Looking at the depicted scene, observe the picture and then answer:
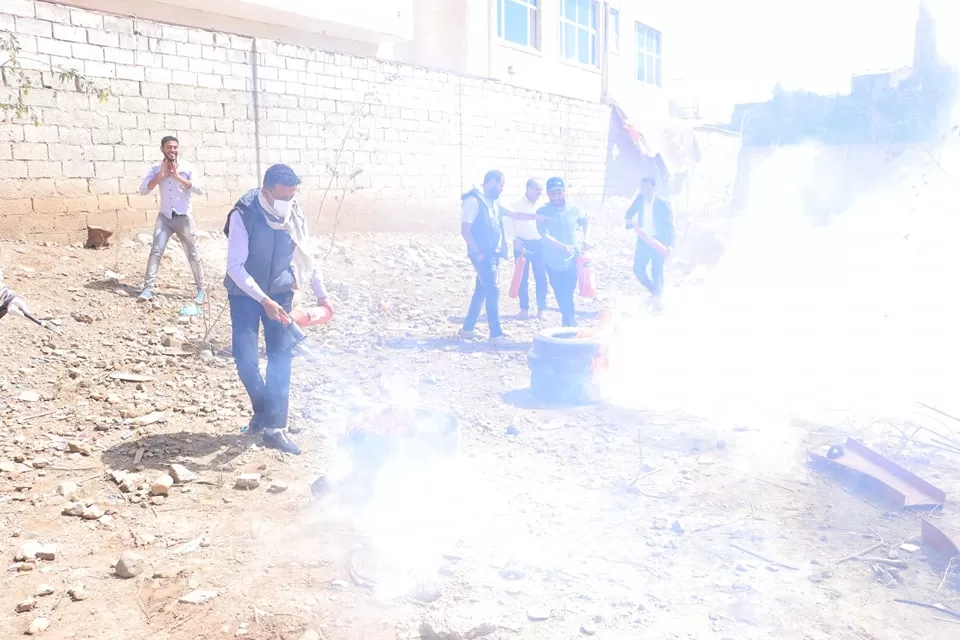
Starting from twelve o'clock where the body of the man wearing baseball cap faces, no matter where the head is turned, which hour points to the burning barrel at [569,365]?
The burning barrel is roughly at 12 o'clock from the man wearing baseball cap.

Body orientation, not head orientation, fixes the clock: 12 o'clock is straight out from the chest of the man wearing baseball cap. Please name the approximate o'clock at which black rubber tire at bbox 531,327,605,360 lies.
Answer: The black rubber tire is roughly at 12 o'clock from the man wearing baseball cap.

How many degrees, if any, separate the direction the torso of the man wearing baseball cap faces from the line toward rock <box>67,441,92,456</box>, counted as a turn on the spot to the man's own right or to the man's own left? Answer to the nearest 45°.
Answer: approximately 45° to the man's own right

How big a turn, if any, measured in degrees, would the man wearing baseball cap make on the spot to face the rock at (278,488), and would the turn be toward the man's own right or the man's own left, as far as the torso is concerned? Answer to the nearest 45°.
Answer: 0° — they already face it

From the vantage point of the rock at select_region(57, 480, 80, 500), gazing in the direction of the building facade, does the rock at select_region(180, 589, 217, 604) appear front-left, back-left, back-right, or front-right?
back-right

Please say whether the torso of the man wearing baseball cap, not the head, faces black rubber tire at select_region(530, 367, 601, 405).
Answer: yes

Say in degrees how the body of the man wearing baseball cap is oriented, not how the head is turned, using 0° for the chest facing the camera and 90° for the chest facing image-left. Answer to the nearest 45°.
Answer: approximately 0°
